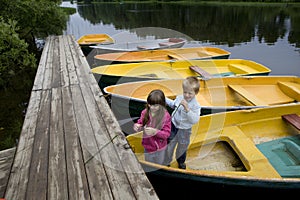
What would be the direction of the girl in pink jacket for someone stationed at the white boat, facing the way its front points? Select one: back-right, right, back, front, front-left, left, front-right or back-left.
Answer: left

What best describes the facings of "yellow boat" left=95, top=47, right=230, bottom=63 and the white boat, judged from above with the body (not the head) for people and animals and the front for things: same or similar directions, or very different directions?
same or similar directions

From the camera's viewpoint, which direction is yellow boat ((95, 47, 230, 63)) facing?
to the viewer's left

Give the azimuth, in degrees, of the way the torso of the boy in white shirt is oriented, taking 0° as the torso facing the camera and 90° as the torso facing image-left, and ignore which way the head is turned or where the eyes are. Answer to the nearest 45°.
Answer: approximately 45°

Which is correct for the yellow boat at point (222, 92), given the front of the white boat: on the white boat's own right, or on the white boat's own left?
on the white boat's own left

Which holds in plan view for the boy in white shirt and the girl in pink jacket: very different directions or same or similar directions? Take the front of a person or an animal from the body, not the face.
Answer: same or similar directions

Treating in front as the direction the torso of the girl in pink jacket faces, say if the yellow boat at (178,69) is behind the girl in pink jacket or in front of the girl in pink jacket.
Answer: behind

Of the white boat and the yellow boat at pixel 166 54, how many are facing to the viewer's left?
2

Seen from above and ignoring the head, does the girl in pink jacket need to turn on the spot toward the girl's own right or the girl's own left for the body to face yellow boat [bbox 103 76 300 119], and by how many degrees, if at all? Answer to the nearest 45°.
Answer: approximately 180°

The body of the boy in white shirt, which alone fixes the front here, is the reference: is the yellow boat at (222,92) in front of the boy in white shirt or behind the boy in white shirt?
behind

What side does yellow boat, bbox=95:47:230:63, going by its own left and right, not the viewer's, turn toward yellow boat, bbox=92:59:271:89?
left

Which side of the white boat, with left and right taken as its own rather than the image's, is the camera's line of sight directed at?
left

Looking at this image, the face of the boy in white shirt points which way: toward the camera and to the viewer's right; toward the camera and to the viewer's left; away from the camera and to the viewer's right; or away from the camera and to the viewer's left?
toward the camera and to the viewer's left
